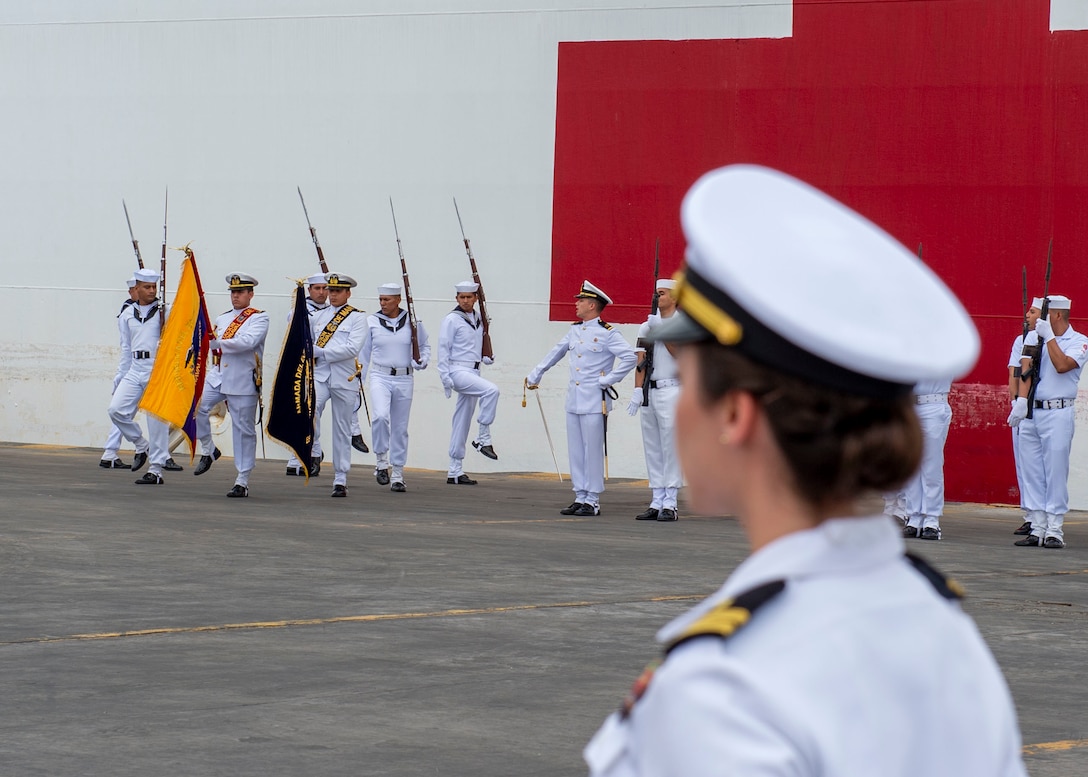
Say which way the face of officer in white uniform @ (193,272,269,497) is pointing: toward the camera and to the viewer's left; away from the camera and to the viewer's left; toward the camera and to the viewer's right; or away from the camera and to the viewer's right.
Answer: toward the camera and to the viewer's left

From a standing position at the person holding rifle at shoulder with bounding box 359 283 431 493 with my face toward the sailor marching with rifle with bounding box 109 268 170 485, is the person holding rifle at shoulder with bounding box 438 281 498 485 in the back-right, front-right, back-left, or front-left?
back-right

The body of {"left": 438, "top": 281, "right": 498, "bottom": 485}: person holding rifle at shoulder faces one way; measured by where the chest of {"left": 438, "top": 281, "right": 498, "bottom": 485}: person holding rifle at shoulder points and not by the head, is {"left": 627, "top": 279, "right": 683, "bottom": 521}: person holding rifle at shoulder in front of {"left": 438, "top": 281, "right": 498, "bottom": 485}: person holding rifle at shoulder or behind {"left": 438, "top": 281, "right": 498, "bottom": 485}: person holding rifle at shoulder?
in front

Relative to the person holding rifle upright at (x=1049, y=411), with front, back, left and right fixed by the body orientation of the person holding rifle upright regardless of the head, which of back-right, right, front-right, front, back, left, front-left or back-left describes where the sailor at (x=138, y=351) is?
front-right

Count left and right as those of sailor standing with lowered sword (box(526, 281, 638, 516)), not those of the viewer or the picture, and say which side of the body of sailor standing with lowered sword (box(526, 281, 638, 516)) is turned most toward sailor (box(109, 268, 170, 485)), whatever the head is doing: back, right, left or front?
right

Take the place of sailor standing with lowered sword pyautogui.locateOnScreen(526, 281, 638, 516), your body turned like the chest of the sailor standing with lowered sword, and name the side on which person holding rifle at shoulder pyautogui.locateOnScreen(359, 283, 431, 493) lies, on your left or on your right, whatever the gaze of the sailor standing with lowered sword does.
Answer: on your right

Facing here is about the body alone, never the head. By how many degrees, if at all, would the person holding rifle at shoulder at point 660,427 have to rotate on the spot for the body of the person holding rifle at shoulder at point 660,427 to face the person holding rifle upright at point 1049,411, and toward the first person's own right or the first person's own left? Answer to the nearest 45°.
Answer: approximately 135° to the first person's own left

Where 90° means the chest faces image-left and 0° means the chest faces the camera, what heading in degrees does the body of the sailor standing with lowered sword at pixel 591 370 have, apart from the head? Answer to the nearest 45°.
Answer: approximately 45°

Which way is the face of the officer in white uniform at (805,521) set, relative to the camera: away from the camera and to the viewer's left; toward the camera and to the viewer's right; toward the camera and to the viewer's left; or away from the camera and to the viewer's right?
away from the camera and to the viewer's left

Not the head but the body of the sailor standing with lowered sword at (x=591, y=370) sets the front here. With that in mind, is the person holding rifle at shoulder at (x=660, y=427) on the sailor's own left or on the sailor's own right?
on the sailor's own left

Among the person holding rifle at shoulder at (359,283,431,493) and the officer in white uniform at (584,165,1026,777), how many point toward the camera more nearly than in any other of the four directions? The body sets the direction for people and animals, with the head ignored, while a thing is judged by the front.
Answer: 1

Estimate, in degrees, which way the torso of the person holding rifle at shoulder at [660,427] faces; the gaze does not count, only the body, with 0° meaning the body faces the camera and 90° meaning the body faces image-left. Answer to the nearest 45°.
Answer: approximately 45°
